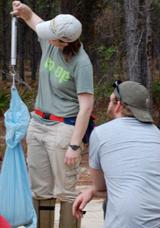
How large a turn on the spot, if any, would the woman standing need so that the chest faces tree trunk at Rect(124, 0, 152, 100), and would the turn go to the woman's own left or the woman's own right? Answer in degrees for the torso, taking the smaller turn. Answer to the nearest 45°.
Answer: approximately 135° to the woman's own right

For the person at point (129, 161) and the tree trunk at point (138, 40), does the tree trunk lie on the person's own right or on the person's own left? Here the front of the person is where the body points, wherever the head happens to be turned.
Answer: on the person's own right

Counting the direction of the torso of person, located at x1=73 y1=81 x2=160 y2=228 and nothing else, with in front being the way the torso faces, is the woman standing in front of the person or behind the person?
in front

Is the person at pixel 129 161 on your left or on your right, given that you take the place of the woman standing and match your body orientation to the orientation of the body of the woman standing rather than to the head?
on your left

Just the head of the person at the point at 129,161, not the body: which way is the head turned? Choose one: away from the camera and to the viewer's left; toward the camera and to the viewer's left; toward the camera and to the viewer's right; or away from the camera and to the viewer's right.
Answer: away from the camera and to the viewer's left

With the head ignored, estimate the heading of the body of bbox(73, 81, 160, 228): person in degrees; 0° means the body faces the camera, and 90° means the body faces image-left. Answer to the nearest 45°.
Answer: approximately 135°

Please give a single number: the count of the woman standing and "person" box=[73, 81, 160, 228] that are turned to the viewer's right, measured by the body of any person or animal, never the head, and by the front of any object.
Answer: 0

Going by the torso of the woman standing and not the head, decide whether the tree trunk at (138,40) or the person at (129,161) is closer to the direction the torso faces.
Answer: the person
